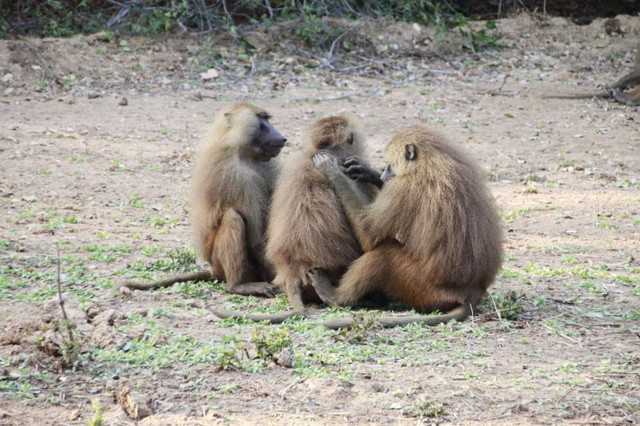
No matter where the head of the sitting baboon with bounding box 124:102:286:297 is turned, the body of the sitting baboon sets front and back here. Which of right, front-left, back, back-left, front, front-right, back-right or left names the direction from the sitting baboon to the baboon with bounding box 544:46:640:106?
front-left

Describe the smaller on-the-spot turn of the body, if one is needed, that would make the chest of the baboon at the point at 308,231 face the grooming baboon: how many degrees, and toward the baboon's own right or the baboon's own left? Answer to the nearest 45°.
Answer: approximately 90° to the baboon's own right

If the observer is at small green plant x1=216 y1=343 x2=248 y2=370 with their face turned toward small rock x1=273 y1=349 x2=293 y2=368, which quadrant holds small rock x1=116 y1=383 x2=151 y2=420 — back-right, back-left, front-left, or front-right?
back-right

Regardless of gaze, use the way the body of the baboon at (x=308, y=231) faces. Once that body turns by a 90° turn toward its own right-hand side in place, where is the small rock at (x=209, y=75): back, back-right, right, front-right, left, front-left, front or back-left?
back-left

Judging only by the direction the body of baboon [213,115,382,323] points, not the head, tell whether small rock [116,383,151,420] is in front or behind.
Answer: behind

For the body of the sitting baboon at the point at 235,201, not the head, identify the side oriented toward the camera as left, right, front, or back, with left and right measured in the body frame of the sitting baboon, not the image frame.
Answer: right

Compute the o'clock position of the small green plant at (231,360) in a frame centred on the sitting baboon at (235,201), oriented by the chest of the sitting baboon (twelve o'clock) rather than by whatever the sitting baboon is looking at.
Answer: The small green plant is roughly at 3 o'clock from the sitting baboon.

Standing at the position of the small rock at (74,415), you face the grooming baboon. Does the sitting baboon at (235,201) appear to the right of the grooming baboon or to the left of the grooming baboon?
left

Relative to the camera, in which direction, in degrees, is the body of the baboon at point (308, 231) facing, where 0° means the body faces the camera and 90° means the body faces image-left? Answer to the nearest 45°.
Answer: approximately 225°

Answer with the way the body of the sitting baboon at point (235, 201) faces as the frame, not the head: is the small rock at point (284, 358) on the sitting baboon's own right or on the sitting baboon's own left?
on the sitting baboon's own right

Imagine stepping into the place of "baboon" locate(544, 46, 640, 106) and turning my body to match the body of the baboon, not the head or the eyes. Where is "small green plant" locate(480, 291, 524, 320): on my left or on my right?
on my right

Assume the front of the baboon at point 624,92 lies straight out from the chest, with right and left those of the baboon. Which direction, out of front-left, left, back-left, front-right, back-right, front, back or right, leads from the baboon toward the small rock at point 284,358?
right

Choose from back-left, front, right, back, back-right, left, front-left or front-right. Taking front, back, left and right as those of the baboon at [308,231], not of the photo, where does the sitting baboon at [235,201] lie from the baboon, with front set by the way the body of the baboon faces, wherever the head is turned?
left

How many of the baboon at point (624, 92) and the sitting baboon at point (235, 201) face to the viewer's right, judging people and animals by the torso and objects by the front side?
2

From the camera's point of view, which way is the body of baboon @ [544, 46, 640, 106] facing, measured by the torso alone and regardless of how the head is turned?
to the viewer's right

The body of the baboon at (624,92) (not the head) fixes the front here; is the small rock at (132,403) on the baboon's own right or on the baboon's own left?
on the baboon's own right

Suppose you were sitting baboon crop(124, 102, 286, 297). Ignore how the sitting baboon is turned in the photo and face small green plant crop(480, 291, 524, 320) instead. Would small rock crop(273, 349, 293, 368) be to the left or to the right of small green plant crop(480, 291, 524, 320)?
right
